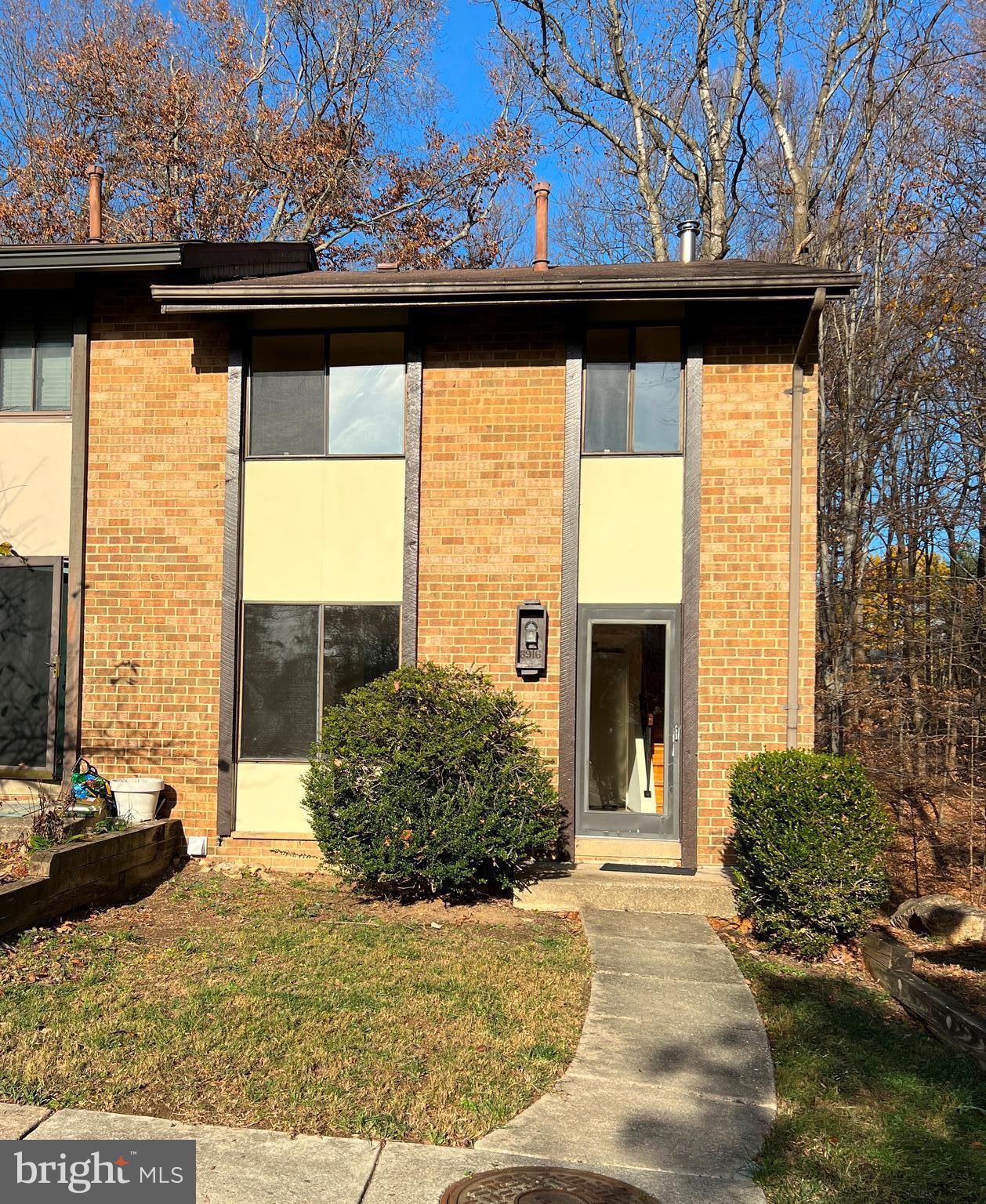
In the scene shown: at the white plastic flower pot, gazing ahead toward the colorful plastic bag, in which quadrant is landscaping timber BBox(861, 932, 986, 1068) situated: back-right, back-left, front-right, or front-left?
back-left

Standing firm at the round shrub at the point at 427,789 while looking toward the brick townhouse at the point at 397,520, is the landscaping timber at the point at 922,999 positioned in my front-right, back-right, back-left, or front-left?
back-right

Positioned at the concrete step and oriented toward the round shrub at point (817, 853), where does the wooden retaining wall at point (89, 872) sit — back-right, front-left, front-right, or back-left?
back-right

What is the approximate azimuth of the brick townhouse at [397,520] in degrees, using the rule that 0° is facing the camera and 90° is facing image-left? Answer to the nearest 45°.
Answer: approximately 0°

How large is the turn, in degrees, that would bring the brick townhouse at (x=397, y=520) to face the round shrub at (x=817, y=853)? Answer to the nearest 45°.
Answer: approximately 45° to its left

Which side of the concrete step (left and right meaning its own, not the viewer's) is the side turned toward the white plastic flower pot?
right

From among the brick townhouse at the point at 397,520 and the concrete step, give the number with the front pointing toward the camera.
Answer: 2

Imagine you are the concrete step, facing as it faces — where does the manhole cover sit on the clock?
The manhole cover is roughly at 12 o'clock from the concrete step.
